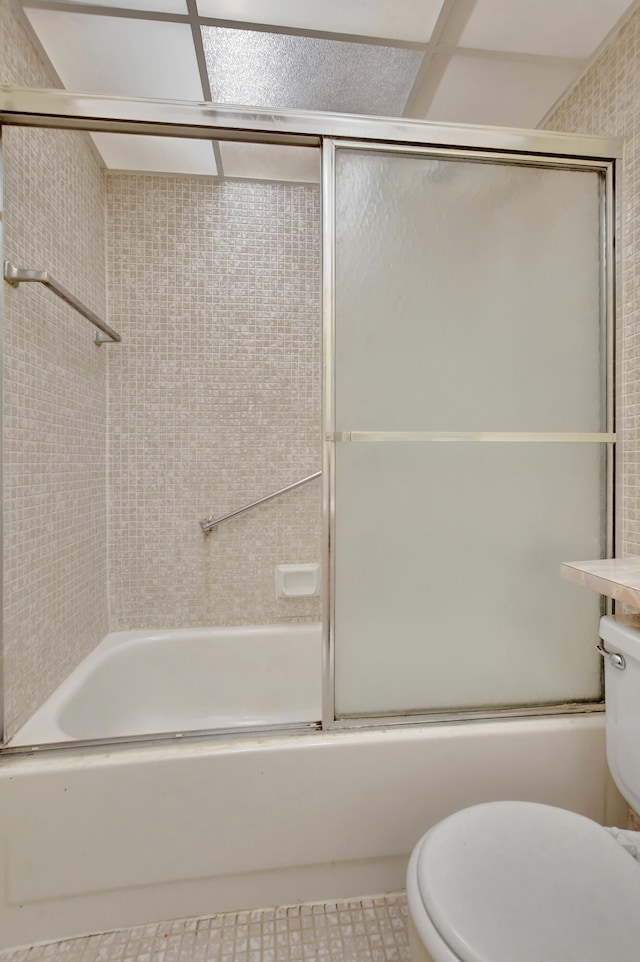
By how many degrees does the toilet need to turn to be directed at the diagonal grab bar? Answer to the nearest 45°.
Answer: approximately 90° to its right

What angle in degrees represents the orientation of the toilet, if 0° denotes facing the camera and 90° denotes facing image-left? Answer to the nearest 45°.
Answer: approximately 45°
